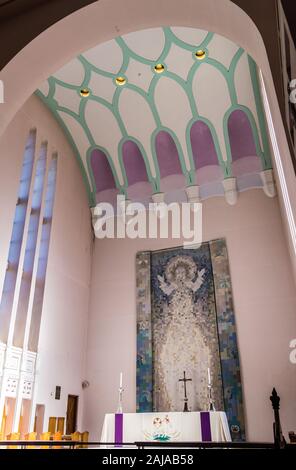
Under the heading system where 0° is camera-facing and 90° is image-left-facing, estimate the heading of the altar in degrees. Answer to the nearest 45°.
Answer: approximately 0°
